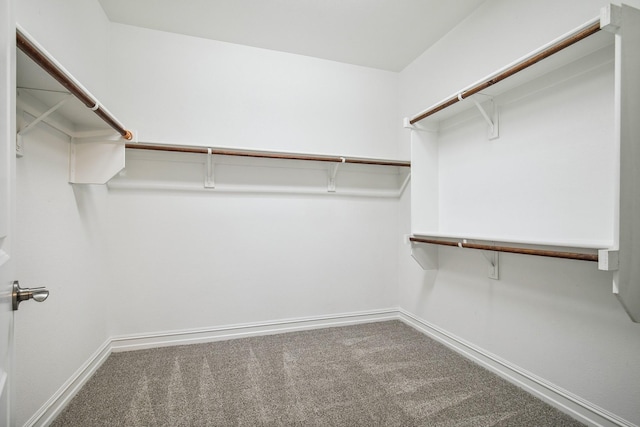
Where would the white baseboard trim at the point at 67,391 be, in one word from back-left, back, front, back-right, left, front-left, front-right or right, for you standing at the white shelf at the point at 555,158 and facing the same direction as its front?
front

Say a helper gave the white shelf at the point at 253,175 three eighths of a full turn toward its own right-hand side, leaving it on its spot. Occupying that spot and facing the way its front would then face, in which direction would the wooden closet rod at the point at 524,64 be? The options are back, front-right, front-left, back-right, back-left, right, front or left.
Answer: back

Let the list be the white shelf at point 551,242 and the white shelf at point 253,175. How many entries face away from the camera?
0

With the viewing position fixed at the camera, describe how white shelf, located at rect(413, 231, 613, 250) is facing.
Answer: facing the viewer and to the left of the viewer

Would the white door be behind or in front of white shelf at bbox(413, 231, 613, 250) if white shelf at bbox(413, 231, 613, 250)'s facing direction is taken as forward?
in front

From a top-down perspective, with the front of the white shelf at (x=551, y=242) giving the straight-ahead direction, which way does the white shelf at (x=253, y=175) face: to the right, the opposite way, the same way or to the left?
to the left

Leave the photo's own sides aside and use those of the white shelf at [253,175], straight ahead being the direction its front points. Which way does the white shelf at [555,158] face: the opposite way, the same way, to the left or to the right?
to the right

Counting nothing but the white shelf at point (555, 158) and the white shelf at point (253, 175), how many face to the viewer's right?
0

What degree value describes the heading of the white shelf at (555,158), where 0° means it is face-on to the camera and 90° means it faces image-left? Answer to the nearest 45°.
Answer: approximately 45°

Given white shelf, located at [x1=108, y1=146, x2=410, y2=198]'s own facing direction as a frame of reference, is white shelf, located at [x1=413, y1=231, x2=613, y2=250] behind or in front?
in front

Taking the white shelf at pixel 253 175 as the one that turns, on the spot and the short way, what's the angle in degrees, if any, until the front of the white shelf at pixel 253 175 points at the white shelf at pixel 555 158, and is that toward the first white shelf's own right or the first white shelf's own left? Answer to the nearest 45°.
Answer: approximately 45° to the first white shelf's own left

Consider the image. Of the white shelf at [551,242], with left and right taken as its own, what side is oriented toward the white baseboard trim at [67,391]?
front

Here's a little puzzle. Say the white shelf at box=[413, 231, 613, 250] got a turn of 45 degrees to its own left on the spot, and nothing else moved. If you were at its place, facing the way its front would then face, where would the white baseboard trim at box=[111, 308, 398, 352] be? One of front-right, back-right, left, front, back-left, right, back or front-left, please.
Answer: right

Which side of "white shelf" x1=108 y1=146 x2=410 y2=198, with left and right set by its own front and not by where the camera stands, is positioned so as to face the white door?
front

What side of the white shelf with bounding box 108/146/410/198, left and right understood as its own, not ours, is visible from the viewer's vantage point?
front
